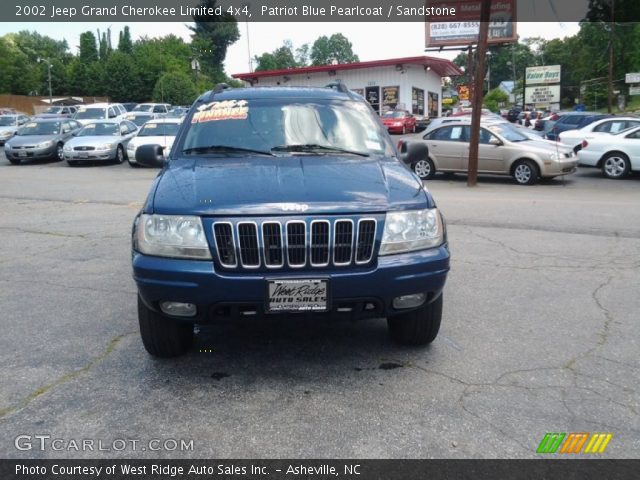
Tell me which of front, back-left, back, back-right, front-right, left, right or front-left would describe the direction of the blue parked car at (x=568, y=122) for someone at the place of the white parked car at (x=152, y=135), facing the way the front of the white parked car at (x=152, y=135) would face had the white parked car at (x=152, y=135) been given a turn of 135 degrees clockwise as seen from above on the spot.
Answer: right

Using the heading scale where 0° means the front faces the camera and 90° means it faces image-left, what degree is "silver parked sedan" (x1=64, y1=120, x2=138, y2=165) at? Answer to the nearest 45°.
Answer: approximately 45°

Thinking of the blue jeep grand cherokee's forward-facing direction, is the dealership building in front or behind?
behind

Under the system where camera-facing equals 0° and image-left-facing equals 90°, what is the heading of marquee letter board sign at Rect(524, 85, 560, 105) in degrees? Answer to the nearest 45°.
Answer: approximately 0°

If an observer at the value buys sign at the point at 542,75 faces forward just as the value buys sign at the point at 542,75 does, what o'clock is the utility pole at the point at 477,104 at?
The utility pole is roughly at 12 o'clock from the value buys sign.

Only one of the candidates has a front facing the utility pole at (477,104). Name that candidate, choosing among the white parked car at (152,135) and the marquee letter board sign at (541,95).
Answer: the marquee letter board sign

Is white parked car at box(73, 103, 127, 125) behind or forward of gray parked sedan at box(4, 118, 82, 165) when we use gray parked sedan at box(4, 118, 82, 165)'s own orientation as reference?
behind

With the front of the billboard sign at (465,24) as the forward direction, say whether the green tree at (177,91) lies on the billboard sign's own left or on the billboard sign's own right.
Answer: on the billboard sign's own right
